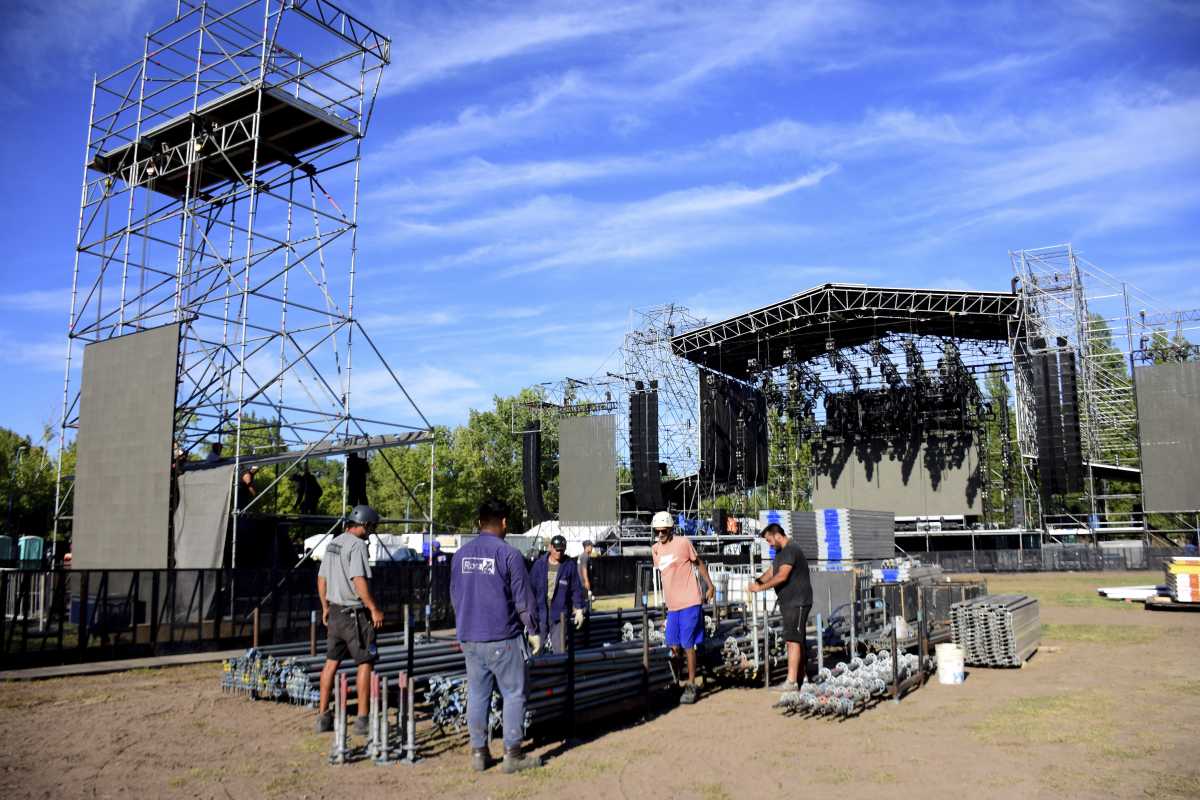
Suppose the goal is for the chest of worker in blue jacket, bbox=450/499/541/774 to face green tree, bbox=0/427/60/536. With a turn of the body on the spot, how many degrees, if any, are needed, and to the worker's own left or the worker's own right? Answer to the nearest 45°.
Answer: approximately 90° to the worker's own left

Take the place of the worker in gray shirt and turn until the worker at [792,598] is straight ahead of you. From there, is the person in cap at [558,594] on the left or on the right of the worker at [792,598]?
left

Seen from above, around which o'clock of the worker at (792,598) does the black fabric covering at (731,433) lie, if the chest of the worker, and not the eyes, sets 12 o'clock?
The black fabric covering is roughly at 3 o'clock from the worker.

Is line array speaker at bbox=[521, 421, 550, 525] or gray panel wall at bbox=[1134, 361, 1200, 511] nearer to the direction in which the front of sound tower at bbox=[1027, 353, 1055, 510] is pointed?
the line array speaker

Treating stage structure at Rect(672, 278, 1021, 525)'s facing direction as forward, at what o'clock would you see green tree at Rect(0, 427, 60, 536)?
The green tree is roughly at 1 o'clock from the stage structure.

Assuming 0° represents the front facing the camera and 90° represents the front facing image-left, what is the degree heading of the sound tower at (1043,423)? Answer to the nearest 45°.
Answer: approximately 45°

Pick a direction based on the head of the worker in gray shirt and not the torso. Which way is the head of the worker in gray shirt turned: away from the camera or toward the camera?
away from the camera

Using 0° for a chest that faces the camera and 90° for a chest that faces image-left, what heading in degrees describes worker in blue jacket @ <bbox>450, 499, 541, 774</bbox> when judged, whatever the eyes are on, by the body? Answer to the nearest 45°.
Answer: approximately 225°

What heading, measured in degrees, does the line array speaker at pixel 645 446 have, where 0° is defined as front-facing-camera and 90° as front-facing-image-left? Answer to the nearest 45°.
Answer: approximately 45°

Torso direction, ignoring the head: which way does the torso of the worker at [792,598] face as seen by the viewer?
to the viewer's left
